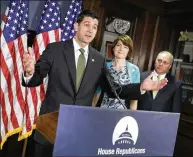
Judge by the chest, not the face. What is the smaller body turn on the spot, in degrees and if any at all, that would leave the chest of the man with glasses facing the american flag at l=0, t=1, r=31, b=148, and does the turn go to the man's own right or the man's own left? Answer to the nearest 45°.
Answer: approximately 45° to the man's own right

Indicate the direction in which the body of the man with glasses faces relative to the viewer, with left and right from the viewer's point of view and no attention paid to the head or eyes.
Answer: facing the viewer and to the left of the viewer

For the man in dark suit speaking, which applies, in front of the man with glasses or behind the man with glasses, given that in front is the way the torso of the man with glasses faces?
in front

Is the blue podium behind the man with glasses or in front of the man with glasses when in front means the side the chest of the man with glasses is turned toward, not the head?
in front

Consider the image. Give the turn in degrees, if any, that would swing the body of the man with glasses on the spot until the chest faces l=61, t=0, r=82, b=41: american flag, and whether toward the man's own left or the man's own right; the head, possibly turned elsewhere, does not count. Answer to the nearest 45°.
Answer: approximately 45° to the man's own right

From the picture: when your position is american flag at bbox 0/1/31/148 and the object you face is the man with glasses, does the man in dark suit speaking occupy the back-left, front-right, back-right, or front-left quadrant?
front-right

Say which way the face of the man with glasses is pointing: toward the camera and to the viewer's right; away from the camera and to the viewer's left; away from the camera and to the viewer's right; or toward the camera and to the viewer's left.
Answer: toward the camera and to the viewer's left

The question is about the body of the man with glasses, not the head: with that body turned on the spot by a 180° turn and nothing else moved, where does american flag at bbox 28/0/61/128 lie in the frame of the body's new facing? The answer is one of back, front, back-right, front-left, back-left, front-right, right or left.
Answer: back-left
